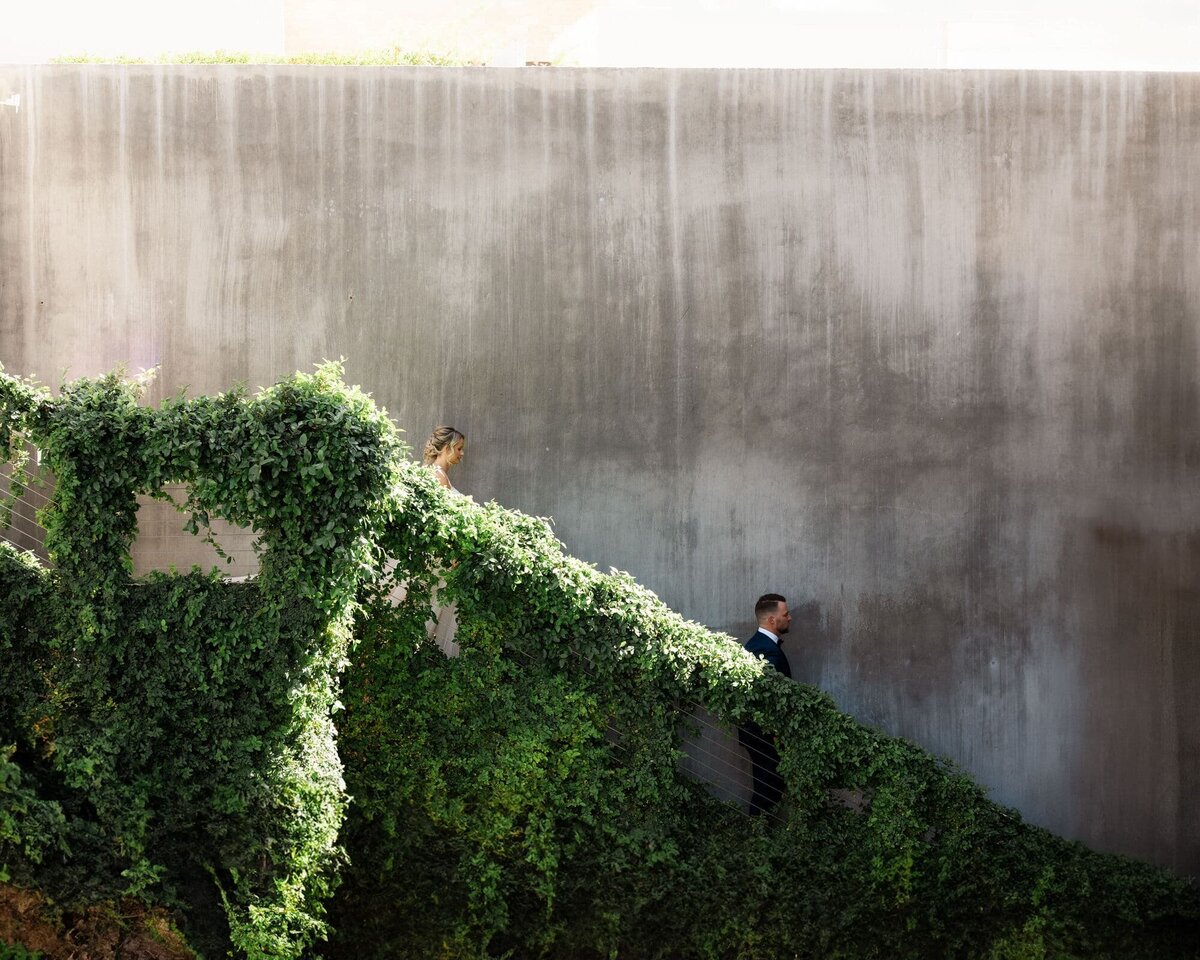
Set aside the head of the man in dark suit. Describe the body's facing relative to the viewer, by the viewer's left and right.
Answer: facing to the right of the viewer

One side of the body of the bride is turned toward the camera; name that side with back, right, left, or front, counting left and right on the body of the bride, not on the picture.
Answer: right
